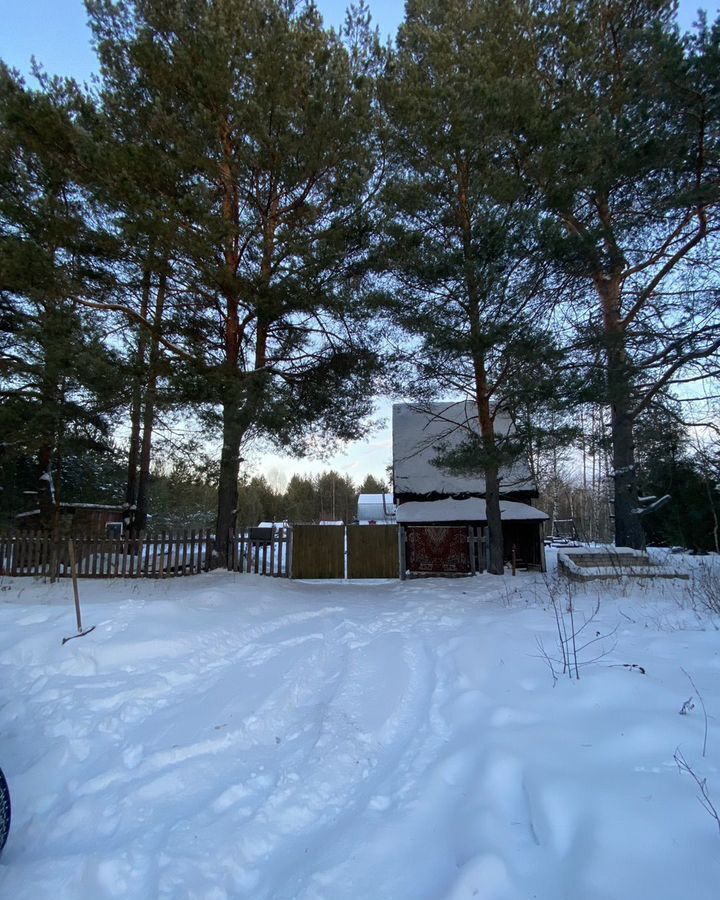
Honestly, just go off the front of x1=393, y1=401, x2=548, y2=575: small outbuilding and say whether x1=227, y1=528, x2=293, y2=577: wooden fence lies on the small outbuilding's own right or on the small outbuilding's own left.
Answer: on the small outbuilding's own right

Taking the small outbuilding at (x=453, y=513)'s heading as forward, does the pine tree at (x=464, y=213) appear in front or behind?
in front

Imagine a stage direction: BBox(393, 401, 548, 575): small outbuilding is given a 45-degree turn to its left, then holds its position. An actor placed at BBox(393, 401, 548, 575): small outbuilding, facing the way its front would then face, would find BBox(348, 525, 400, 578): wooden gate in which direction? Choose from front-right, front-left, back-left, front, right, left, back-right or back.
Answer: right

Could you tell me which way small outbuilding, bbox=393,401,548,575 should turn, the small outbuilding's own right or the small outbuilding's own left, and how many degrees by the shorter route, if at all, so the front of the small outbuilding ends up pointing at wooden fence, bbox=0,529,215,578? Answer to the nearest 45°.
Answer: approximately 45° to the small outbuilding's own right

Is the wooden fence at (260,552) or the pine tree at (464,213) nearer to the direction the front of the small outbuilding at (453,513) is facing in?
the pine tree

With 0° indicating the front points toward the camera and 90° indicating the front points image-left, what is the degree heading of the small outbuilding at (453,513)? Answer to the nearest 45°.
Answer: approximately 0°
